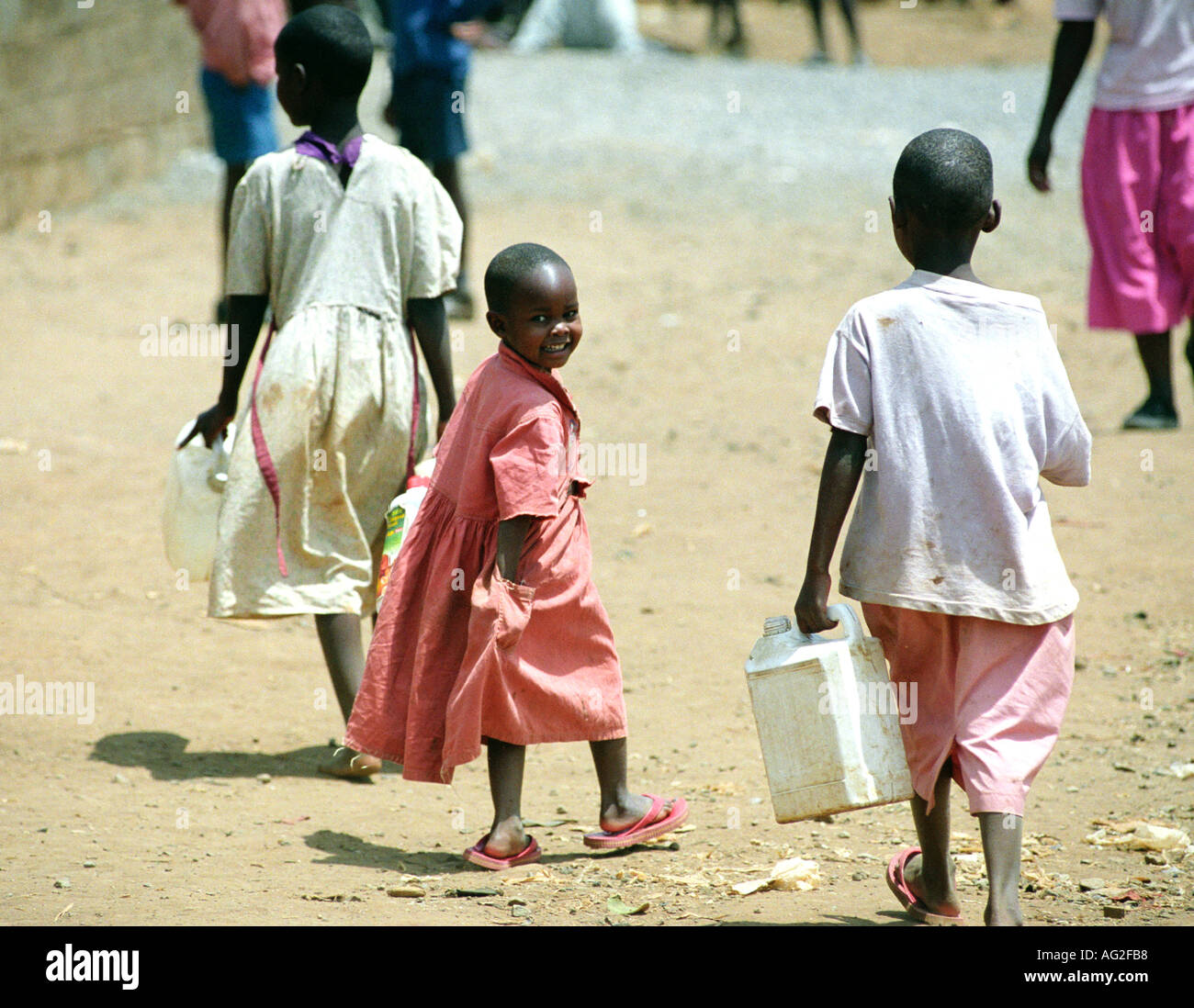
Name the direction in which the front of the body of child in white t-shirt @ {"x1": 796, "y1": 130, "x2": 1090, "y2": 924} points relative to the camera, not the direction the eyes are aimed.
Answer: away from the camera

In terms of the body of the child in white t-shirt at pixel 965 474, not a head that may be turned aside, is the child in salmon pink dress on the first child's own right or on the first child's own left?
on the first child's own left

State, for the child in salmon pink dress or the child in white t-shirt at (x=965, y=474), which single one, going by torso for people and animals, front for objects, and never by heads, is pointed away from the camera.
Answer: the child in white t-shirt

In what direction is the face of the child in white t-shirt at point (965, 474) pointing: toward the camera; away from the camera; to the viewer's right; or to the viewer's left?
away from the camera

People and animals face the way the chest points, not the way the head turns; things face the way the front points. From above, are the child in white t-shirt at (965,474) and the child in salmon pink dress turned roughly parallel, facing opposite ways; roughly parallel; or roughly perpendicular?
roughly perpendicular
